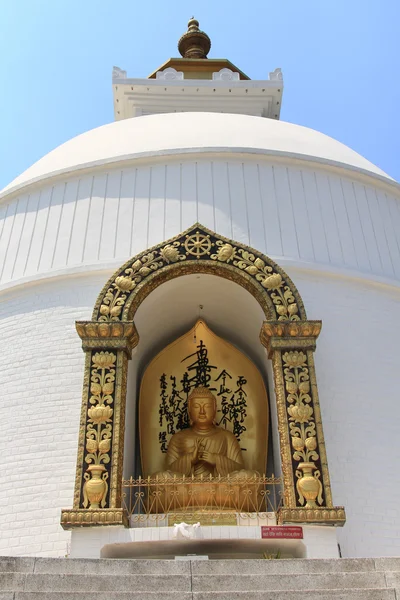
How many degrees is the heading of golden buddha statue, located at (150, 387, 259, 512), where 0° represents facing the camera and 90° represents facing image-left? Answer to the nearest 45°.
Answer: approximately 0°

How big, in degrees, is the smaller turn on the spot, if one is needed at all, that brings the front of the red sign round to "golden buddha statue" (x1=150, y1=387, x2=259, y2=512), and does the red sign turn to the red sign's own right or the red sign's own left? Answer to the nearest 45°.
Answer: approximately 135° to the red sign's own right

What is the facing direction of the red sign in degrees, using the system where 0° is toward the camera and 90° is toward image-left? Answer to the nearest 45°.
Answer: approximately 0°

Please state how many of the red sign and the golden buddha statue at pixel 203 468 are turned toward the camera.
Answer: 2

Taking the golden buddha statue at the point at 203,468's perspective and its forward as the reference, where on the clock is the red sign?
The red sign is roughly at 11 o'clock from the golden buddha statue.
